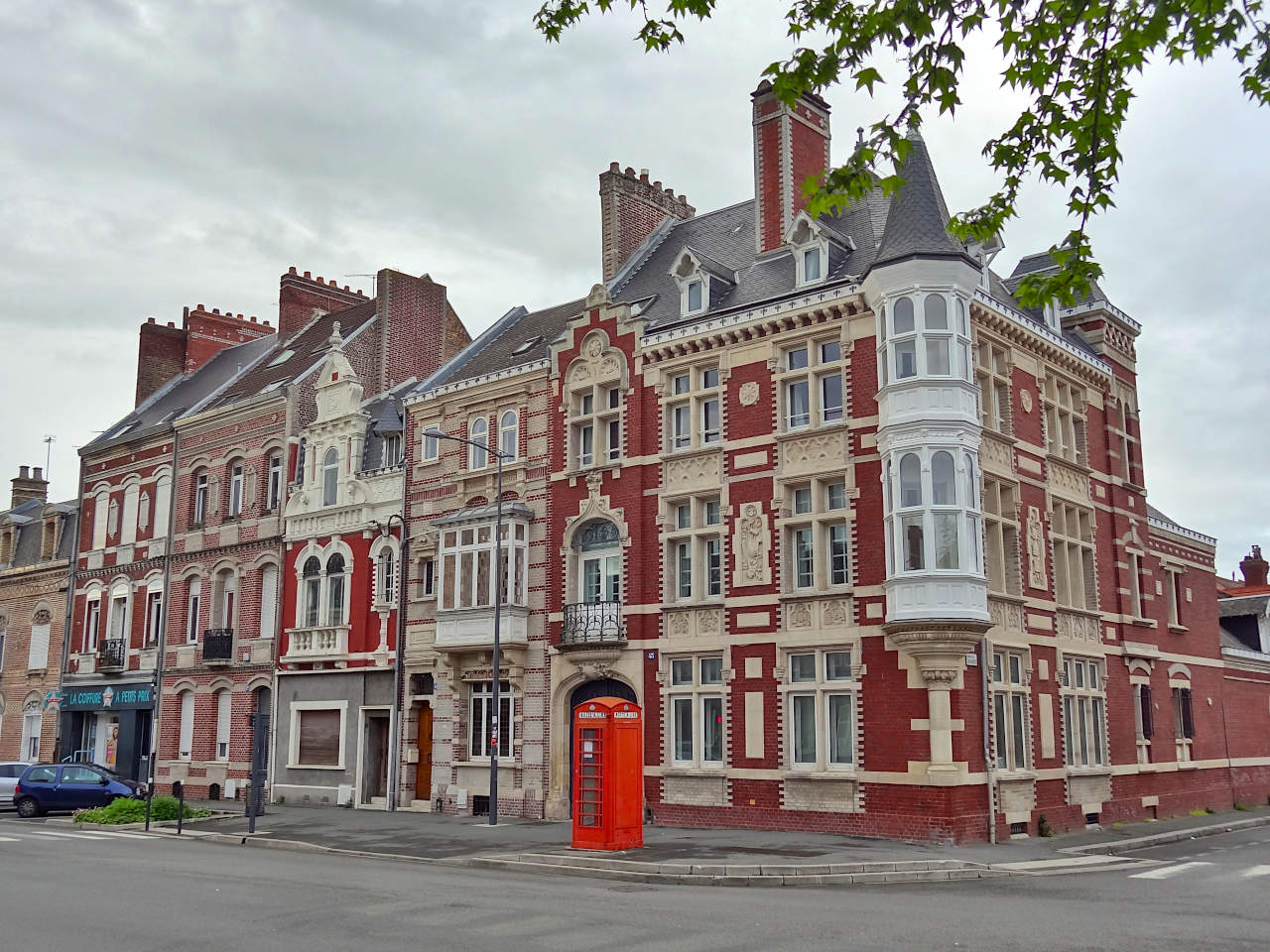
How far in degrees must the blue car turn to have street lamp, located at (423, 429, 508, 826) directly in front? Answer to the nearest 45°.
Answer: approximately 45° to its right

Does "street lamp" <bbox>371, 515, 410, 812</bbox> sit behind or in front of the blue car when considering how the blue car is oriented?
in front

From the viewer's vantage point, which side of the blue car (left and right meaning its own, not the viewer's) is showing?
right
